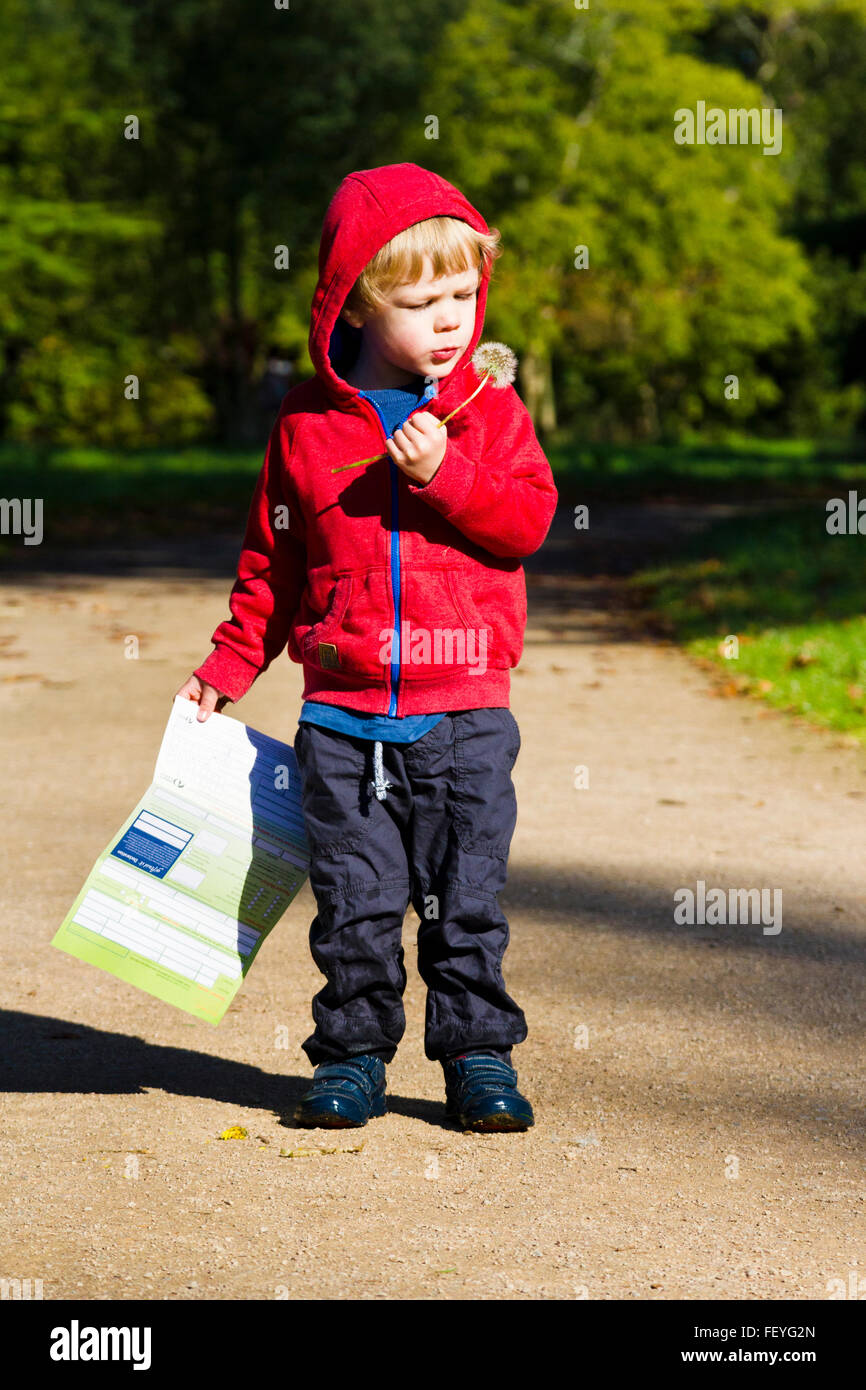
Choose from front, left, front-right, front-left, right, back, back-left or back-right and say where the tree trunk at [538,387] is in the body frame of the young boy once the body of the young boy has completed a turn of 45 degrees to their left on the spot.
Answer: back-left

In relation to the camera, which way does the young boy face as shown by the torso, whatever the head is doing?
toward the camera

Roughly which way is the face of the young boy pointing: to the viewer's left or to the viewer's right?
to the viewer's right
